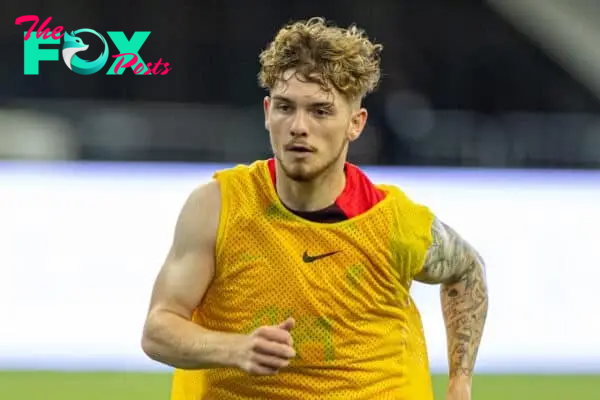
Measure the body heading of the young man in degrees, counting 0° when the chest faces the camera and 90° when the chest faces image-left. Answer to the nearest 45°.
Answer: approximately 0°
